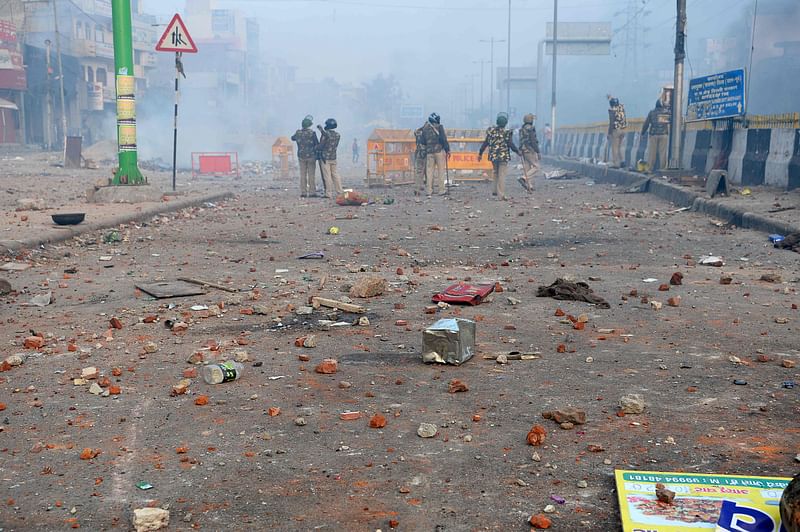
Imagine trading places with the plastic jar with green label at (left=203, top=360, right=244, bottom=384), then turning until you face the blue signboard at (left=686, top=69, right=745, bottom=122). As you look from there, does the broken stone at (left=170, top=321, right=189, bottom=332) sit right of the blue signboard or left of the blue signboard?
left

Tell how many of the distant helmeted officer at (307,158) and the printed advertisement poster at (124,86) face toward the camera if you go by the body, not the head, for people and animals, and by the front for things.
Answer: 1

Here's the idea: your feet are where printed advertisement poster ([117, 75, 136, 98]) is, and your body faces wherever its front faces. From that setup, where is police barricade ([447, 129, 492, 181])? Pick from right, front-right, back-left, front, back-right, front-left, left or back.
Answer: back-left

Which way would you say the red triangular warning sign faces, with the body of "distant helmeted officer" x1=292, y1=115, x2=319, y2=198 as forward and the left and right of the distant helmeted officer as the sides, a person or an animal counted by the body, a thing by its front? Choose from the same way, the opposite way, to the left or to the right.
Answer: the opposite way

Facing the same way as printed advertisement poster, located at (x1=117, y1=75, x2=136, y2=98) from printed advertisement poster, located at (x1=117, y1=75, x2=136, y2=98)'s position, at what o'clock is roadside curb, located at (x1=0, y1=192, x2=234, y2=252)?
The roadside curb is roughly at 12 o'clock from the printed advertisement poster.

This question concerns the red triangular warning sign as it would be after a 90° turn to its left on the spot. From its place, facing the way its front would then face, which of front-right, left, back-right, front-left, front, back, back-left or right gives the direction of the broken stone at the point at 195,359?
right

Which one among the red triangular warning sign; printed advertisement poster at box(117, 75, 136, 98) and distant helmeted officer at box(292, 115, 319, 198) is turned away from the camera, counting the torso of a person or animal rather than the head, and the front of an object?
the distant helmeted officer

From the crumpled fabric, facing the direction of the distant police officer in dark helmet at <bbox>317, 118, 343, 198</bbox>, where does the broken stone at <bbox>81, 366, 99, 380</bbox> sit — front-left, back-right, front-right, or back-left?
back-left

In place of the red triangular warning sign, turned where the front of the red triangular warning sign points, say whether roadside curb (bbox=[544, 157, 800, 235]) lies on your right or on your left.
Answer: on your left

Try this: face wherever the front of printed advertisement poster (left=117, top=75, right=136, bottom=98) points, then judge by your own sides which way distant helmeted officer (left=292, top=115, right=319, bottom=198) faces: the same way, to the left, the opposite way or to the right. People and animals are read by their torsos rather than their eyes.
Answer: the opposite way

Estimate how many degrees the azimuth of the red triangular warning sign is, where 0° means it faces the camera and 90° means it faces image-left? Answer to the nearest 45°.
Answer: approximately 0°

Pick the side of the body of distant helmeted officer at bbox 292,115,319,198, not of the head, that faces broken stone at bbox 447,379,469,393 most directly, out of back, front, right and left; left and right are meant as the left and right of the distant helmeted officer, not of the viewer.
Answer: back

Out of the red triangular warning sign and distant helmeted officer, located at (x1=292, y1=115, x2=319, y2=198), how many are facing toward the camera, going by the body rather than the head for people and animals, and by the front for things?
1

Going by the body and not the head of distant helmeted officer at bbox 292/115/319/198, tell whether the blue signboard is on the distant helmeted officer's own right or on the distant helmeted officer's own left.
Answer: on the distant helmeted officer's own right

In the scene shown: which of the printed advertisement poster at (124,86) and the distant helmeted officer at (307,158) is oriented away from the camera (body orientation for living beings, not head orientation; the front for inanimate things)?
the distant helmeted officer

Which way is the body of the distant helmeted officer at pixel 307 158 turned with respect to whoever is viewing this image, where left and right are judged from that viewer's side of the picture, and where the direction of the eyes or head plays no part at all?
facing away from the viewer
